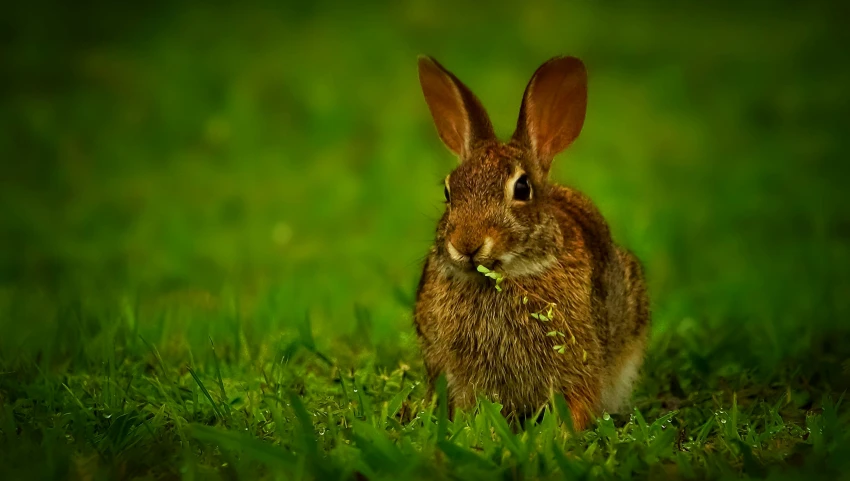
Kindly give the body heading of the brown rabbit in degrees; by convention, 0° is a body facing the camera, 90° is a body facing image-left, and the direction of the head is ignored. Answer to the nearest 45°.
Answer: approximately 45°
